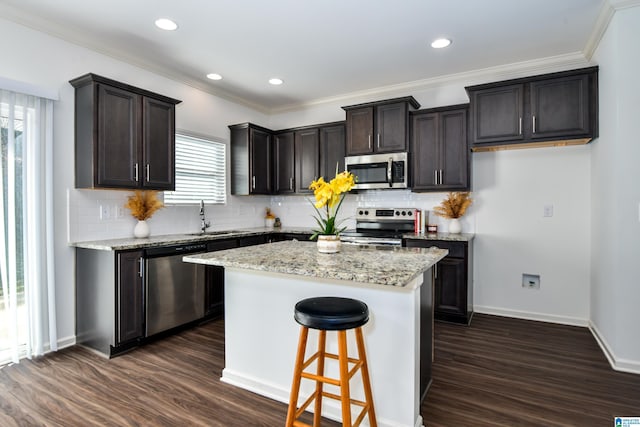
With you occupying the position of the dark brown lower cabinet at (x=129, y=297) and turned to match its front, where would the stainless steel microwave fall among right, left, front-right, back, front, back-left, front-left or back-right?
front-left

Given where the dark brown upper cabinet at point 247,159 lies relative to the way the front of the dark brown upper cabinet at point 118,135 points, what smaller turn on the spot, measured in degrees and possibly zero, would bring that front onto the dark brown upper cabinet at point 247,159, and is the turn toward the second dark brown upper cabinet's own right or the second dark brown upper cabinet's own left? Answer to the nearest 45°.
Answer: approximately 90° to the second dark brown upper cabinet's own left

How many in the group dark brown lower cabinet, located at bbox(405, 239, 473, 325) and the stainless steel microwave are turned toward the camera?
2

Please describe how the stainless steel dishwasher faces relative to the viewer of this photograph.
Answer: facing the viewer and to the right of the viewer

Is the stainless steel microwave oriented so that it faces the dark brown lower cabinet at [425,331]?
yes

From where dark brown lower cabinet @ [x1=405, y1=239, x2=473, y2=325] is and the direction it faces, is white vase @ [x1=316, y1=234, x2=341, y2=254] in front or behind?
in front

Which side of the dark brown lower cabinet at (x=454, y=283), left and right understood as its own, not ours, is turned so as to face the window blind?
right

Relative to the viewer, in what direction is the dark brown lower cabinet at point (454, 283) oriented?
toward the camera

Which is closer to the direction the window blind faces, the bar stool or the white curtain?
the bar stool

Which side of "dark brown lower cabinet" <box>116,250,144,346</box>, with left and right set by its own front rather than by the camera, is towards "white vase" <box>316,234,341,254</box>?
front

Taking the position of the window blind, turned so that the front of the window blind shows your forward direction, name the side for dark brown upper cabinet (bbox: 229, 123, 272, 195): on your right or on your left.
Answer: on your left
